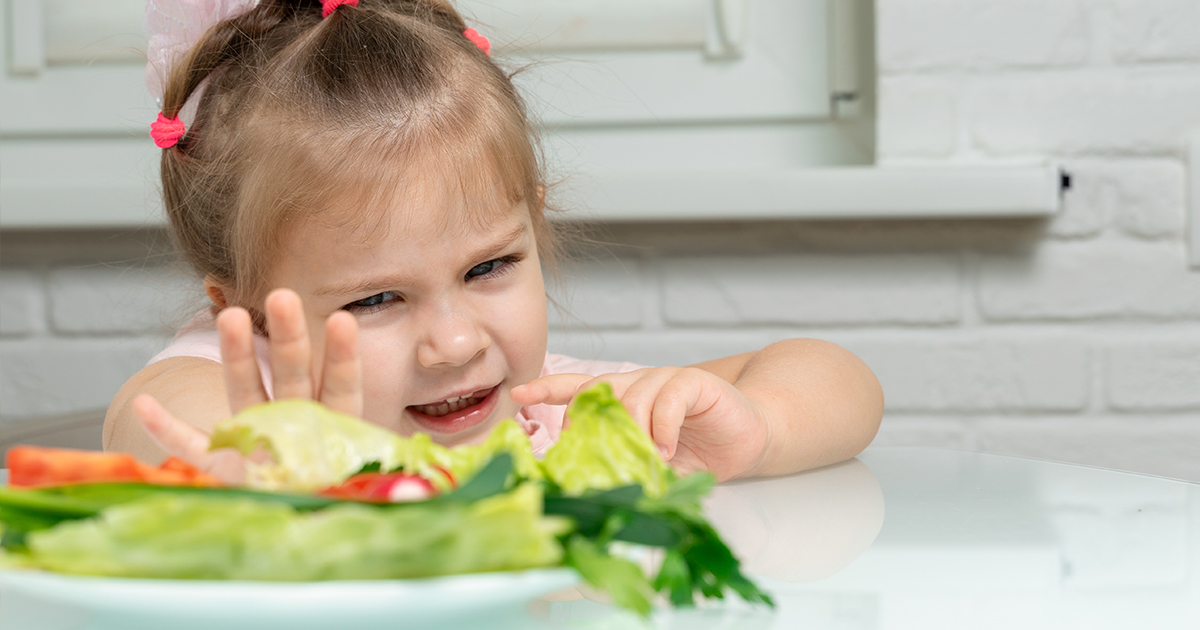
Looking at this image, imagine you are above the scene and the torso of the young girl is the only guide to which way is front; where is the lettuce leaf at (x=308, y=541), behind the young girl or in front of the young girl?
in front

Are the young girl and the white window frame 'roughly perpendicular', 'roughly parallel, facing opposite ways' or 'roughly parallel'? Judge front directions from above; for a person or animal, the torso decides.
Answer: roughly parallel

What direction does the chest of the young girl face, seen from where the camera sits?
toward the camera

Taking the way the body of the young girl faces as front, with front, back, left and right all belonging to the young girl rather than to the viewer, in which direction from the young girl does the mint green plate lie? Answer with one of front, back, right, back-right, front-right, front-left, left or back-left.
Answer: front

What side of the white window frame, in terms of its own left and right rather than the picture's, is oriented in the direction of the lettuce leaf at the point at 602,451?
front

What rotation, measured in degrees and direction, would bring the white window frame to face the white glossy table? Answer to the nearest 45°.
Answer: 0° — it already faces it

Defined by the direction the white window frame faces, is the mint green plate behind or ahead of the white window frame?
ahead

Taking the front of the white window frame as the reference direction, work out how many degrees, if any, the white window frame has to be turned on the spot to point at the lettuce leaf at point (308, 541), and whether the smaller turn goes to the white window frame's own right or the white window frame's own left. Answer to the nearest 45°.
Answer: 0° — it already faces it

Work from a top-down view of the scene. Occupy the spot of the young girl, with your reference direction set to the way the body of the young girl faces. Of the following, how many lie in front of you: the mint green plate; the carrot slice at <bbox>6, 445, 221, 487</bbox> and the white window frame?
2

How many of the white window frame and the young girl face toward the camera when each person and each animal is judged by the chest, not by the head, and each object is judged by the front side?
2

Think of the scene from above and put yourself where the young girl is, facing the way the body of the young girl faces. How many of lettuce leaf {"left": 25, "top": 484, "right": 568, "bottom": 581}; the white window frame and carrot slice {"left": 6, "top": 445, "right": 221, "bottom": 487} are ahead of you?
2

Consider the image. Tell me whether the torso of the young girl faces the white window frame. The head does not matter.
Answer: no

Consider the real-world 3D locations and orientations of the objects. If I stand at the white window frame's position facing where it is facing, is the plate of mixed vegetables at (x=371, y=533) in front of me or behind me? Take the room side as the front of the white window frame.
in front
